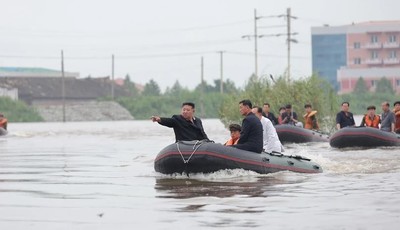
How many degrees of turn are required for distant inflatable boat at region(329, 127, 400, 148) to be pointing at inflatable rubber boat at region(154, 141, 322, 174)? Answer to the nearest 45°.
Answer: approximately 45° to its left

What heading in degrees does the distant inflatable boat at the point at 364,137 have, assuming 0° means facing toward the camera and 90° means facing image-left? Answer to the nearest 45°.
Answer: approximately 45°

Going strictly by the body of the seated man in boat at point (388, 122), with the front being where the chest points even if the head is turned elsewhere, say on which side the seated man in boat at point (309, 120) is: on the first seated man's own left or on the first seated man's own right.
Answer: on the first seated man's own right

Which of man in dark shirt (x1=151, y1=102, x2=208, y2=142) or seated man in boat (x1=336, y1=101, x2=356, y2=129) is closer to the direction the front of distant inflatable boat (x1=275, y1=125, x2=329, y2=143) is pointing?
the man in dark shirt

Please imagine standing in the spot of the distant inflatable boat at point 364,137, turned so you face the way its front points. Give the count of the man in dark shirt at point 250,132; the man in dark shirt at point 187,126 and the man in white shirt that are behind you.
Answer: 0

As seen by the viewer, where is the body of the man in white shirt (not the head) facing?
to the viewer's left

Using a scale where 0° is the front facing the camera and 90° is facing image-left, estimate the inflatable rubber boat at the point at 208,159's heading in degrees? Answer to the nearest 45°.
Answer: approximately 45°

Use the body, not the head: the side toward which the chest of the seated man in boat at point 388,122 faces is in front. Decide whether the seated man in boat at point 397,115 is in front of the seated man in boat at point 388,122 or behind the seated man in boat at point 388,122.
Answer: behind

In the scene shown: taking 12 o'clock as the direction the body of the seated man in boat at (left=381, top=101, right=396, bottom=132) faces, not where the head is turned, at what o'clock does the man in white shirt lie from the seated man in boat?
The man in white shirt is roughly at 11 o'clock from the seated man in boat.

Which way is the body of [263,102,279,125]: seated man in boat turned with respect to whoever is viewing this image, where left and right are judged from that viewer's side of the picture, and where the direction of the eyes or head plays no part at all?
facing the viewer and to the left of the viewer
